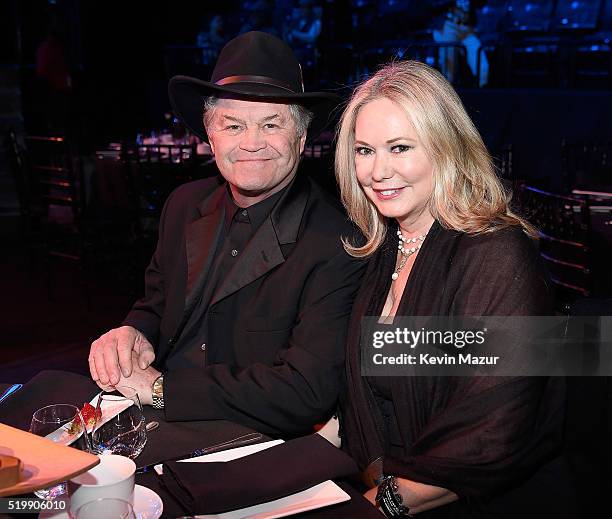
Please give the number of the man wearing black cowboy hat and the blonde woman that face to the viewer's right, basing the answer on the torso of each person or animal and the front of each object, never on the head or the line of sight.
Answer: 0

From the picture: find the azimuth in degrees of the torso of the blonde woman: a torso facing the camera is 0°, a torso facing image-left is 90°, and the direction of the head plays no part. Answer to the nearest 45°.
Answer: approximately 45°

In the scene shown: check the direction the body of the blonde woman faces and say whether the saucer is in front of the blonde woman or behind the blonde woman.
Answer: in front

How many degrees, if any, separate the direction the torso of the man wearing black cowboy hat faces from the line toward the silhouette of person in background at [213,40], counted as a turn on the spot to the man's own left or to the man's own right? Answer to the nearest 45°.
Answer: approximately 135° to the man's own right

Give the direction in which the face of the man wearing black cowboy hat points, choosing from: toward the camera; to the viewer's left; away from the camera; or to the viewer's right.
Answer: toward the camera

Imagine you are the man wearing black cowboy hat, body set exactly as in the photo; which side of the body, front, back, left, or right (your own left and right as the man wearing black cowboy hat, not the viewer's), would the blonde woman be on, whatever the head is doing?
left

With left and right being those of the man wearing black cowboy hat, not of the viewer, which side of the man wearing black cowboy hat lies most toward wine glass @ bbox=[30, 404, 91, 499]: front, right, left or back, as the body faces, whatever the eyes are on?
front

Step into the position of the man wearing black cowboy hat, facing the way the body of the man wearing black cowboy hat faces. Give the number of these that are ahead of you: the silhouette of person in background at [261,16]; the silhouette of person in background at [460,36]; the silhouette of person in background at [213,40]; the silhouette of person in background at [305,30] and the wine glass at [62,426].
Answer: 1

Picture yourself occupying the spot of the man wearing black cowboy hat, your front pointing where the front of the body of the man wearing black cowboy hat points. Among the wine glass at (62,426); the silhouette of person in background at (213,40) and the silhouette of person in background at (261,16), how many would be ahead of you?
1

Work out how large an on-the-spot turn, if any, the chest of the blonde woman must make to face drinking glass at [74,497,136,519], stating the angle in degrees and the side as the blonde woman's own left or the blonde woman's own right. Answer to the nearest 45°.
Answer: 0° — they already face it

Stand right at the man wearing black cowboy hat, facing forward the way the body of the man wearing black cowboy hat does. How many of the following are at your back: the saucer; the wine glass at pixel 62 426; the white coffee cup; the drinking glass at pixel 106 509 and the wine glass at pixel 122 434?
0

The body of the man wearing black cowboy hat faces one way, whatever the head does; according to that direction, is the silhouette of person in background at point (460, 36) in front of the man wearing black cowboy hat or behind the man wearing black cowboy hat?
behind

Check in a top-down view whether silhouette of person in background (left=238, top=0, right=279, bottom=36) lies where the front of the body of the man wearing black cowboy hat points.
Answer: no

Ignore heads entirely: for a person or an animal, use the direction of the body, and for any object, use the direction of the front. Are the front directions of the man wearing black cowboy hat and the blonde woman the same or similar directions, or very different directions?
same or similar directions
